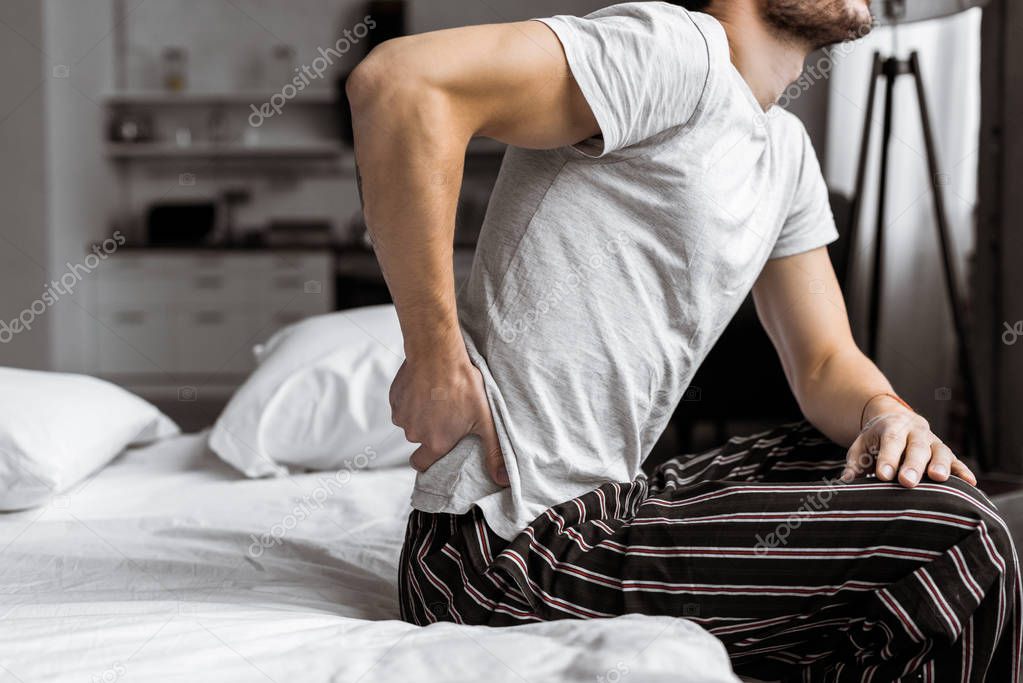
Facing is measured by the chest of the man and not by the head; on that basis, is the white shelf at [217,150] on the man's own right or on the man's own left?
on the man's own left

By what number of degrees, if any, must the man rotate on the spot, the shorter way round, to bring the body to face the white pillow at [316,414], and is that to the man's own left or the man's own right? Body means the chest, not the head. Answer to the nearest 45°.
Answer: approximately 135° to the man's own left

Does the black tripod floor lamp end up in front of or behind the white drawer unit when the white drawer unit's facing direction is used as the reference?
in front

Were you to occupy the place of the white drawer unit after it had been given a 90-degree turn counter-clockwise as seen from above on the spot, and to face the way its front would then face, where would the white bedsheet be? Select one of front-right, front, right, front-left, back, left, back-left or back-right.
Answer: right

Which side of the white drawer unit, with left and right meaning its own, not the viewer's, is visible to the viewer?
front

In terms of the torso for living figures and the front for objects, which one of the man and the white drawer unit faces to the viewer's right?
the man

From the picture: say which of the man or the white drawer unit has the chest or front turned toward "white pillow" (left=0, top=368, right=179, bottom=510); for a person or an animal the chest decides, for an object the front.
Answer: the white drawer unit

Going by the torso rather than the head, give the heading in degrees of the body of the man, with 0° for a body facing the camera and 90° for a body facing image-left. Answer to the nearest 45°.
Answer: approximately 270°

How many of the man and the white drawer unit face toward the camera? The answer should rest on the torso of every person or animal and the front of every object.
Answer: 1

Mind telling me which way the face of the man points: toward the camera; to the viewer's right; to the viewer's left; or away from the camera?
to the viewer's right
